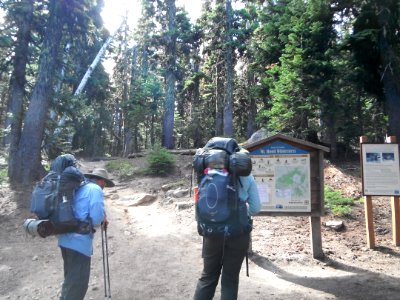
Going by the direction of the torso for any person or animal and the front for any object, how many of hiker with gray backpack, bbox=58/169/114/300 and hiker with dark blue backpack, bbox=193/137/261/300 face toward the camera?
0

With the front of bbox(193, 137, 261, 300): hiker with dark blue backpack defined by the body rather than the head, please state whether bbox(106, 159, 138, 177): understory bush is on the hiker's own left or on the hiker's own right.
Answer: on the hiker's own left

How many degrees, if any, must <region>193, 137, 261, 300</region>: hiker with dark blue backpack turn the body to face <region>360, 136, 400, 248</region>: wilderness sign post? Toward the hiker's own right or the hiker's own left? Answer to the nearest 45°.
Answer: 0° — they already face it

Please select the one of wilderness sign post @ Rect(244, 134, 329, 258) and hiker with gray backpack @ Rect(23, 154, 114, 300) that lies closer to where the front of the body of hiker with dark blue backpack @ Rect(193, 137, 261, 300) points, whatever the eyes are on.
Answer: the wilderness sign post

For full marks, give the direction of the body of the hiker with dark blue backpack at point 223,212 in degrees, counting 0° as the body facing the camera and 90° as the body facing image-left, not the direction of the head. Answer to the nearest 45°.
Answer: approximately 225°

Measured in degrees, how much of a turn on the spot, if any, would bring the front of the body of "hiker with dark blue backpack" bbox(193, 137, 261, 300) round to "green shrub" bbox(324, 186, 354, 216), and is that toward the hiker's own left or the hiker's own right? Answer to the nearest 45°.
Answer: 0° — they already face it
